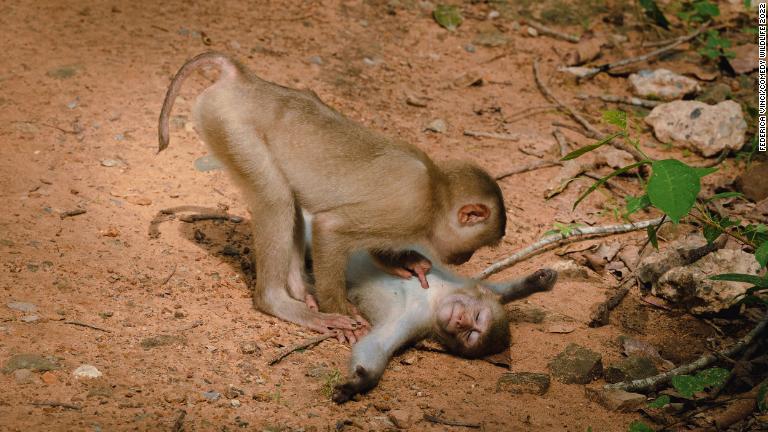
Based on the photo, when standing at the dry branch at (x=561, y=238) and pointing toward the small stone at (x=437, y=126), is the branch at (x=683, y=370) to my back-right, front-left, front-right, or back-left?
back-left

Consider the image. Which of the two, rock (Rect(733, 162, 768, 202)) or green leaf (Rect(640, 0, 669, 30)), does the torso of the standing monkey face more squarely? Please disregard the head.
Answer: the rock

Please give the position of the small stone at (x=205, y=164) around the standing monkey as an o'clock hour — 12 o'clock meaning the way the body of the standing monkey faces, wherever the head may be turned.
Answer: The small stone is roughly at 8 o'clock from the standing monkey.

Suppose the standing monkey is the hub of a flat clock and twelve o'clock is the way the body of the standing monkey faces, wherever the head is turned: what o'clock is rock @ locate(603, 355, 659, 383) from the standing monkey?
The rock is roughly at 1 o'clock from the standing monkey.

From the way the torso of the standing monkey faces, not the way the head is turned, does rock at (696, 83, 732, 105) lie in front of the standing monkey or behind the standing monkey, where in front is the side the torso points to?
in front

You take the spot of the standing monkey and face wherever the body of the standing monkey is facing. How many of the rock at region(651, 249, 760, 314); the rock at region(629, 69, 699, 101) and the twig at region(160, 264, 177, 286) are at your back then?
1

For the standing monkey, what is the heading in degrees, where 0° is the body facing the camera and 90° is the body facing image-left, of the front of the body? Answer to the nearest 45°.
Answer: approximately 270°

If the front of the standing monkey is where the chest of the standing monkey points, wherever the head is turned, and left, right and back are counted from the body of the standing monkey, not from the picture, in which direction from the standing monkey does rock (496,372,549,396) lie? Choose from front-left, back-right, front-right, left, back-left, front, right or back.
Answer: front-right

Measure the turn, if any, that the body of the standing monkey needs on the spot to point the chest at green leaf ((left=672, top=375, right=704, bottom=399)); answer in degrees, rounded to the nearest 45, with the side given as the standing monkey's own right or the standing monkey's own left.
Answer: approximately 45° to the standing monkey's own right

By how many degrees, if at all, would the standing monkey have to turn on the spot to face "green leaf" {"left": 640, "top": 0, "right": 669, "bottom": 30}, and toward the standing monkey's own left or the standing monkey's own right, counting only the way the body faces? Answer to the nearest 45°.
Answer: approximately 45° to the standing monkey's own left

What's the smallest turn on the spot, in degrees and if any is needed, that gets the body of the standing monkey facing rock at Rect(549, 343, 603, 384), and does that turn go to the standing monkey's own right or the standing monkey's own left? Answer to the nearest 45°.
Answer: approximately 45° to the standing monkey's own right

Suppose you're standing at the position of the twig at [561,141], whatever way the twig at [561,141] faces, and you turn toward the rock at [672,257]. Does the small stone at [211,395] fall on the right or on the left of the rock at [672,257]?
right

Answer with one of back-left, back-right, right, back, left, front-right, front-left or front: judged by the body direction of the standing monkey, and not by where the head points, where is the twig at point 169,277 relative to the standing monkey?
back
